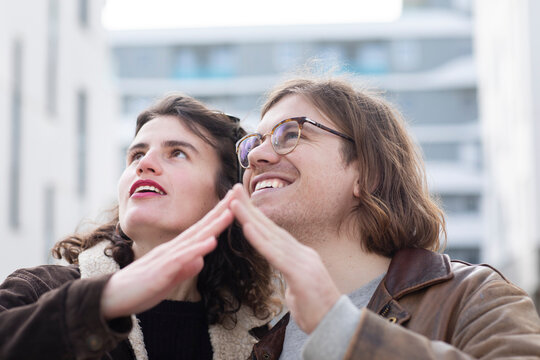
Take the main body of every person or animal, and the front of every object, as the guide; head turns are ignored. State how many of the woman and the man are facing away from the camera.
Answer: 0

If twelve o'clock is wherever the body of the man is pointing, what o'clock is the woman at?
The woman is roughly at 2 o'clock from the man.

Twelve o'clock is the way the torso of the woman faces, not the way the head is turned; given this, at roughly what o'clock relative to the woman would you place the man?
The man is roughly at 10 o'clock from the woman.

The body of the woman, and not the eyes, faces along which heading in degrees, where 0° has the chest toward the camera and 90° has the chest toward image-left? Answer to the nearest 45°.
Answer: approximately 0°

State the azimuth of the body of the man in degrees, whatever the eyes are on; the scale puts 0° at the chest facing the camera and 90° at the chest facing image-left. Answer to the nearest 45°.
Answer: approximately 45°

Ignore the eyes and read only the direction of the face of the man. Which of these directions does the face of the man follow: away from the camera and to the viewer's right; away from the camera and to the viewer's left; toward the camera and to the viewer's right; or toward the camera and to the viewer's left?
toward the camera and to the viewer's left
